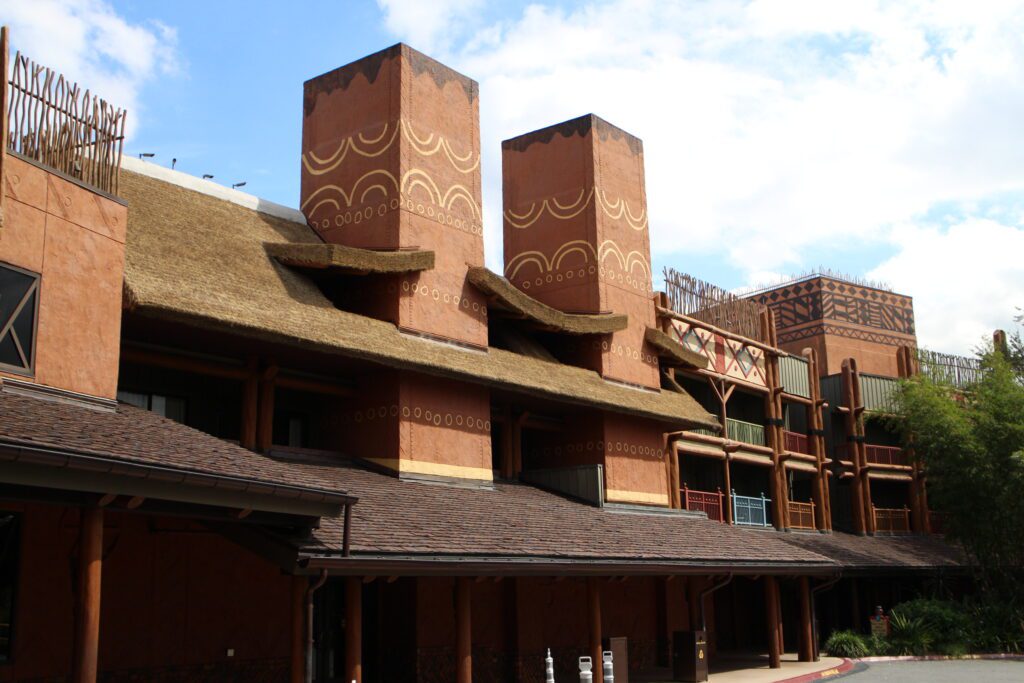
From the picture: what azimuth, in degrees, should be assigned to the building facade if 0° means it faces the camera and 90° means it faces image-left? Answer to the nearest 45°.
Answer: approximately 315°

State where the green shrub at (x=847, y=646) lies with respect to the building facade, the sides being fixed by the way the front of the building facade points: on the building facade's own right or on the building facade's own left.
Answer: on the building facade's own left

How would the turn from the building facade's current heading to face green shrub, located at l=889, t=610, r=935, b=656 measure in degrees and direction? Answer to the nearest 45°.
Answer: approximately 90° to its left
